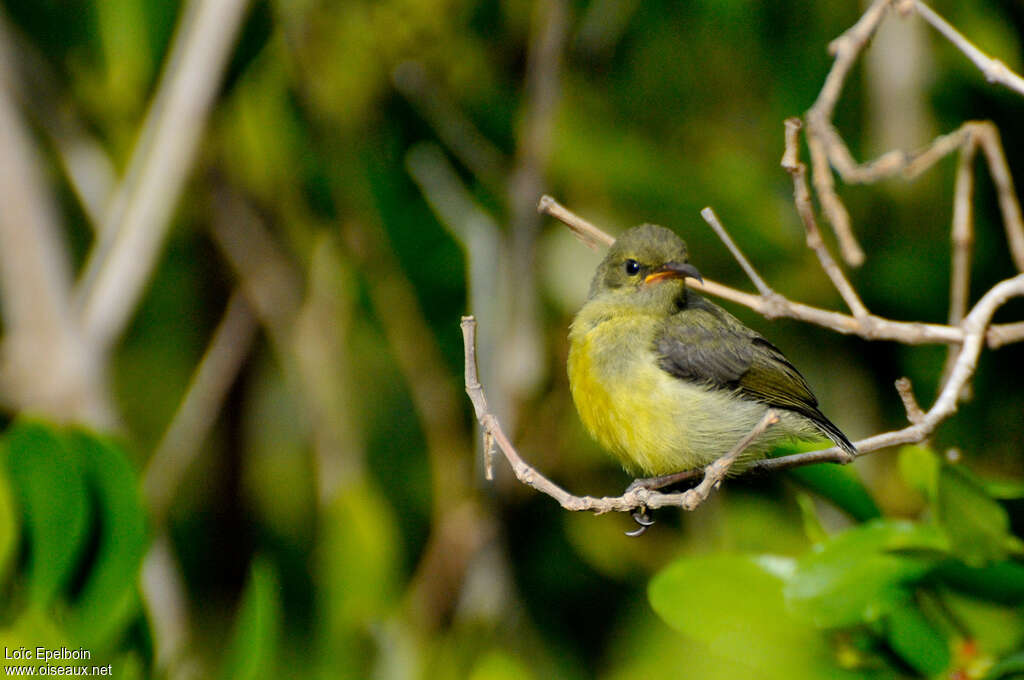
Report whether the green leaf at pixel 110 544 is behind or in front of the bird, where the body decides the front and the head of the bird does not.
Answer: in front

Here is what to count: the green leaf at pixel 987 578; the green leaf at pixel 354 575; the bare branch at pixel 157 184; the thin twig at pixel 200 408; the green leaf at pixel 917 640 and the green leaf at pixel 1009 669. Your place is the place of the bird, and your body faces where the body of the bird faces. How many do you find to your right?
3

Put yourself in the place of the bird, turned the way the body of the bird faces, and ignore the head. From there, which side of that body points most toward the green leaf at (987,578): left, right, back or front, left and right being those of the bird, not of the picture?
left

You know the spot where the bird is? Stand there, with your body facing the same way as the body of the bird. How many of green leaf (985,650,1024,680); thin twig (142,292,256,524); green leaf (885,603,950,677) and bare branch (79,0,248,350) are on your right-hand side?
2

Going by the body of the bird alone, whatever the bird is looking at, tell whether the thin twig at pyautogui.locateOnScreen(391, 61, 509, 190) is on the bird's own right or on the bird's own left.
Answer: on the bird's own right

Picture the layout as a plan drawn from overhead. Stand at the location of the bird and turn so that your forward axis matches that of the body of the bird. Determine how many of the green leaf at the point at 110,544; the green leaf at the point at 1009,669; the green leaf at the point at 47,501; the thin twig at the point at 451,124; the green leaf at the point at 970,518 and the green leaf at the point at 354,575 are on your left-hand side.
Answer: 2

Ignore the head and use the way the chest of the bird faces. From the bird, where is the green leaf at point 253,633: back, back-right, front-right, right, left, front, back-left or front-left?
front-right

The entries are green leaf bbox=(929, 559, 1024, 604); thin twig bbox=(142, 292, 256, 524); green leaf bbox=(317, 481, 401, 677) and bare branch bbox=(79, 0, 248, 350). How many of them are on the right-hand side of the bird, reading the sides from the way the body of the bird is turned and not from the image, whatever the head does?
3

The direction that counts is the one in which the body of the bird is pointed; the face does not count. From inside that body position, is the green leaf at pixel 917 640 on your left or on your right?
on your left

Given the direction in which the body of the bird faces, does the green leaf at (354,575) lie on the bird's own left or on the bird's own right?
on the bird's own right

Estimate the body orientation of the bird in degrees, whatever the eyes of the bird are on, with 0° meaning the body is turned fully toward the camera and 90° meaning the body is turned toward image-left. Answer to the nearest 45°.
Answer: approximately 45°

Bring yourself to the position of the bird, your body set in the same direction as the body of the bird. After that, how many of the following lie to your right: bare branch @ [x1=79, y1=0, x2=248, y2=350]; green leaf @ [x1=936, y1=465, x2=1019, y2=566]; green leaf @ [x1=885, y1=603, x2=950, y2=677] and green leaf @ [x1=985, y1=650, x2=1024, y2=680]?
1

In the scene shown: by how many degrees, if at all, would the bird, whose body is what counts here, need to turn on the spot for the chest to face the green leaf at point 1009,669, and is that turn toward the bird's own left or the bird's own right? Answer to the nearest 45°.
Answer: approximately 90° to the bird's own left

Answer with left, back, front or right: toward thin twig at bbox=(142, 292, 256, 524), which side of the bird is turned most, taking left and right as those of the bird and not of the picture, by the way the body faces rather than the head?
right
